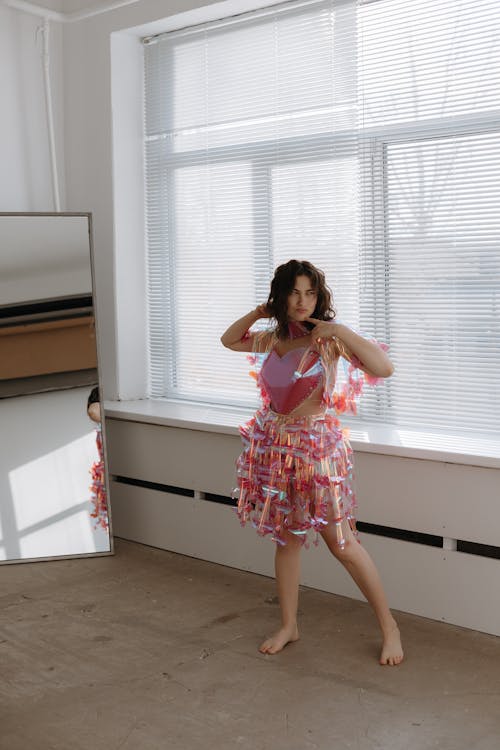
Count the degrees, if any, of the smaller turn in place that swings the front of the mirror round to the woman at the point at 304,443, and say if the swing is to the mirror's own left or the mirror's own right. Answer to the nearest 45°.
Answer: approximately 45° to the mirror's own left

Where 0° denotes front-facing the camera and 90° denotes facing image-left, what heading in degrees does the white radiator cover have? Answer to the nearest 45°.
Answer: approximately 45°

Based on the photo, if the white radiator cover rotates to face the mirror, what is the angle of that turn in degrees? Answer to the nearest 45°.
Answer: approximately 90° to its right

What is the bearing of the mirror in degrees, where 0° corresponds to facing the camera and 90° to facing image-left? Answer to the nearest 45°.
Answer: approximately 0°

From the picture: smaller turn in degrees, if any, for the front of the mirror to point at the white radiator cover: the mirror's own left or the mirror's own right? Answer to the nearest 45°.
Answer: approximately 45° to the mirror's own left

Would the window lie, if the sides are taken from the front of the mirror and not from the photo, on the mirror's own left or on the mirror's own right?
on the mirror's own left
